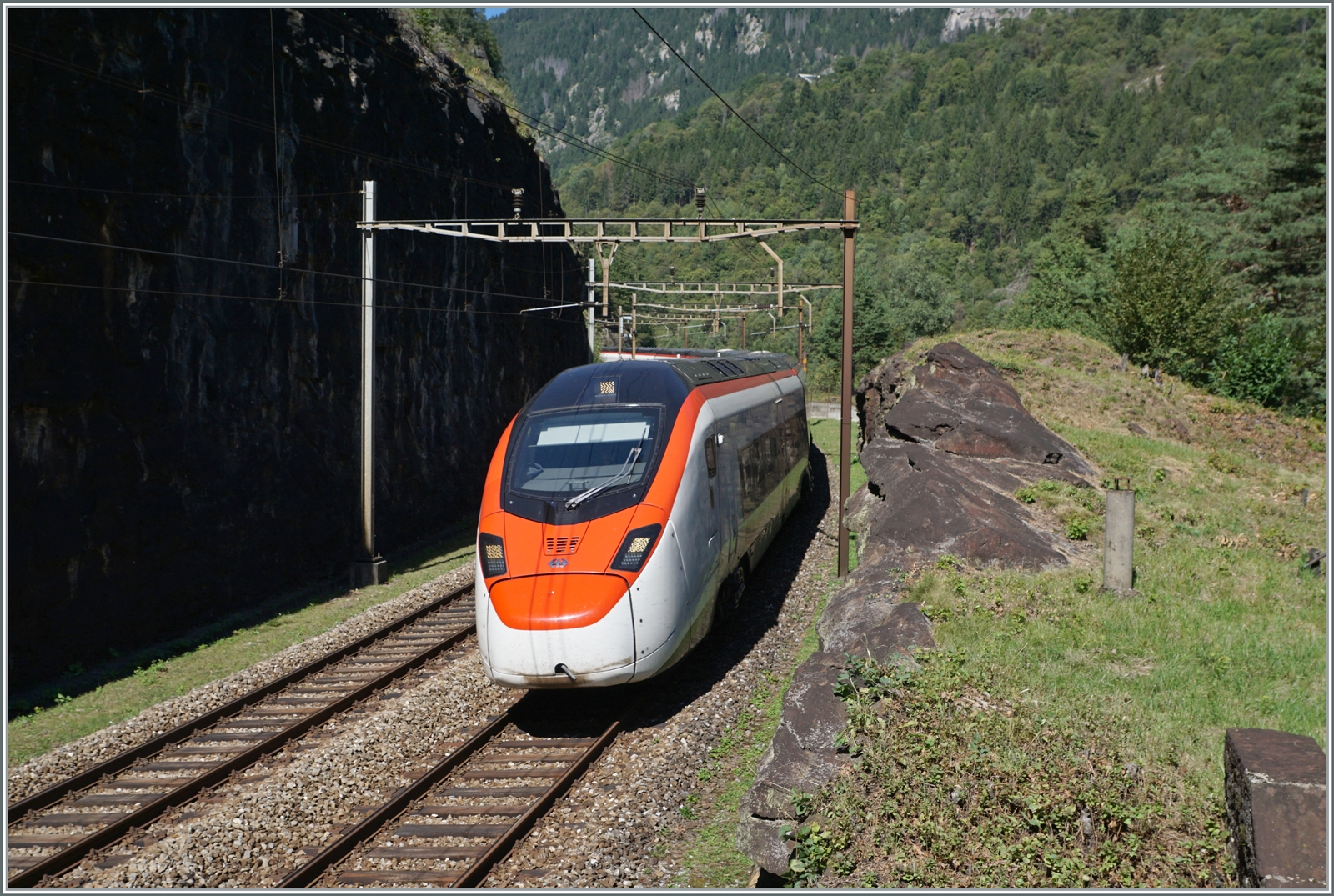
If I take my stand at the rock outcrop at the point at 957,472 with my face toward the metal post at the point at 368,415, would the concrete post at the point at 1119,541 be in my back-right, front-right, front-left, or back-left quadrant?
back-left

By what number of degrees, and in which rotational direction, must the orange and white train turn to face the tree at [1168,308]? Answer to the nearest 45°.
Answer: approximately 180°

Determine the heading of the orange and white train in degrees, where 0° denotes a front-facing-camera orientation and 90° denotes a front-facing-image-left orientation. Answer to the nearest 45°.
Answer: approximately 45°

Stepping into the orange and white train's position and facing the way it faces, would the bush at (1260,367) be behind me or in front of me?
behind

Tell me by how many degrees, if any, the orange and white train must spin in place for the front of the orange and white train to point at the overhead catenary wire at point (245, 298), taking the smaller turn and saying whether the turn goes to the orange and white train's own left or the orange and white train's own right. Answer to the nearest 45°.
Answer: approximately 90° to the orange and white train's own right

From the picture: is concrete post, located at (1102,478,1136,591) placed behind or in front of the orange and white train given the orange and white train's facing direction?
behind

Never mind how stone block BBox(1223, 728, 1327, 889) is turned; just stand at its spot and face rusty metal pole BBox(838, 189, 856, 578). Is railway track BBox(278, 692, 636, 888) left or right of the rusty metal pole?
left

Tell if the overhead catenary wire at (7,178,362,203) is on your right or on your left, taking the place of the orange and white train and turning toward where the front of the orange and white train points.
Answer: on your right

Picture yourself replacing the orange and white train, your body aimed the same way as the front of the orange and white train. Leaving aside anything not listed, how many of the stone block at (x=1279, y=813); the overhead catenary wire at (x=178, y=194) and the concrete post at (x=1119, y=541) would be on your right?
1
